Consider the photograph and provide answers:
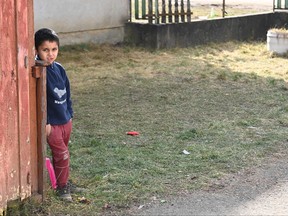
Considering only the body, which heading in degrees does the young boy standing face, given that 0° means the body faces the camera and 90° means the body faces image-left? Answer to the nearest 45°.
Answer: approximately 0°

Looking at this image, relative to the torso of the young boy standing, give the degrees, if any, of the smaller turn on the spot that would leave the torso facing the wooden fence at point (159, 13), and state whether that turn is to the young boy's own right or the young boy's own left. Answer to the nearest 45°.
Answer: approximately 180°

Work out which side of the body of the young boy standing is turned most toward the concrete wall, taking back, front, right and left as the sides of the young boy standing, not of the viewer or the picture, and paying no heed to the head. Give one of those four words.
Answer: back

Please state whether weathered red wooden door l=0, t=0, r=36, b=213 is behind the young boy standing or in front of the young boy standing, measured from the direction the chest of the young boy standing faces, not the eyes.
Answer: in front

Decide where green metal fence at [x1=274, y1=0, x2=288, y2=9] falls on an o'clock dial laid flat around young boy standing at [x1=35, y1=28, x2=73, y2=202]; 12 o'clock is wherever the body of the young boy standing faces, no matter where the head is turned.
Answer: The green metal fence is roughly at 7 o'clock from the young boy standing.

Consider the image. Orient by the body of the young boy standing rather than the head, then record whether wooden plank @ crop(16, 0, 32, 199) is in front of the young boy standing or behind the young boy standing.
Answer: in front
